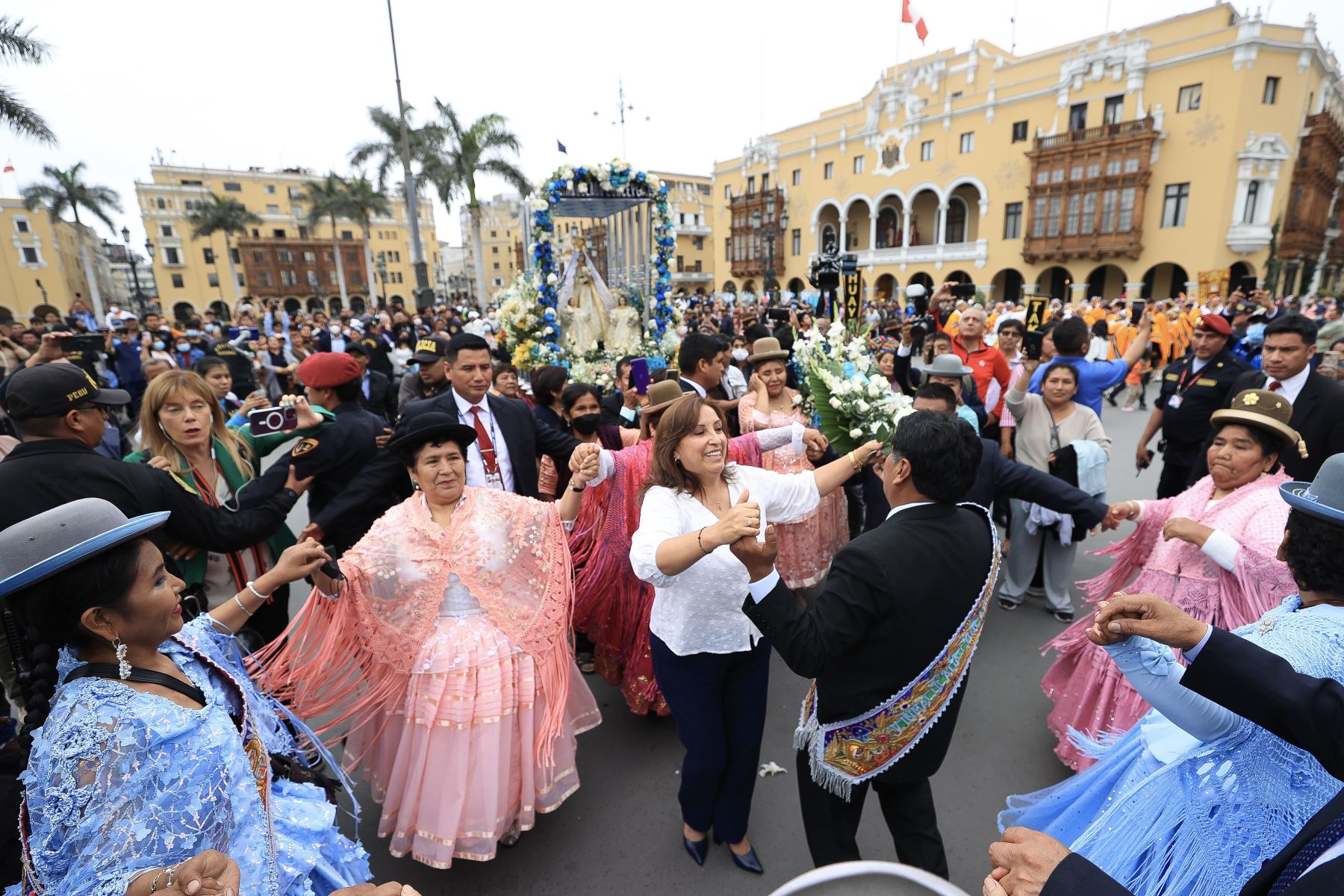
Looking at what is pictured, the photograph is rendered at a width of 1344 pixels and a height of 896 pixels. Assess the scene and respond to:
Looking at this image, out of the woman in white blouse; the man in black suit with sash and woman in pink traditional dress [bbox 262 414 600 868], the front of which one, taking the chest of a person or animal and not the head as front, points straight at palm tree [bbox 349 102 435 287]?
the man in black suit with sash

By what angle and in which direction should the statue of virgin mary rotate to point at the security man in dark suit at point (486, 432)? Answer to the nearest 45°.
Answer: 0° — it already faces them

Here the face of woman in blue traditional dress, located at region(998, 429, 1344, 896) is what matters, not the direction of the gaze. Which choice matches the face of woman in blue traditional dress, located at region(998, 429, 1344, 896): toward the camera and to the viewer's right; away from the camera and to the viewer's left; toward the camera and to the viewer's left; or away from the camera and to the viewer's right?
away from the camera and to the viewer's left

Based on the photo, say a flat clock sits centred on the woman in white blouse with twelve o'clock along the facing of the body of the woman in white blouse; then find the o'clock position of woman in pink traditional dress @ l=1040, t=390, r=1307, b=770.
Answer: The woman in pink traditional dress is roughly at 10 o'clock from the woman in white blouse.

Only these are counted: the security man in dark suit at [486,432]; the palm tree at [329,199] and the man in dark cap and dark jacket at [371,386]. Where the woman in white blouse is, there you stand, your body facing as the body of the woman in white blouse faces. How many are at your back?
3

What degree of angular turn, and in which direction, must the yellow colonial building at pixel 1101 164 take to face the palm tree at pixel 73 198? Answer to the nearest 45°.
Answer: approximately 45° to its right

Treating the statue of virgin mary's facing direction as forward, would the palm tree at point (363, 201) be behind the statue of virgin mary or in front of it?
behind

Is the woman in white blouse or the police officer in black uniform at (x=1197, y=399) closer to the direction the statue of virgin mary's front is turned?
the woman in white blouse

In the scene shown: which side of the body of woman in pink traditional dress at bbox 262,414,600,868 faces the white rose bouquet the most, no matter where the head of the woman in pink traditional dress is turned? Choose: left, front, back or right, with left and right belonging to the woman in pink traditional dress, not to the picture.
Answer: left

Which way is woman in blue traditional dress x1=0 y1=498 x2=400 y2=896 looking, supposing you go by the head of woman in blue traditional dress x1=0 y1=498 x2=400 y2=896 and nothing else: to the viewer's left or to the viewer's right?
to the viewer's right

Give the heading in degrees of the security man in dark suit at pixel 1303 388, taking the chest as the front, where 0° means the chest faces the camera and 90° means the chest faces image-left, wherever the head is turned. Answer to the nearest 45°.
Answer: approximately 45°
